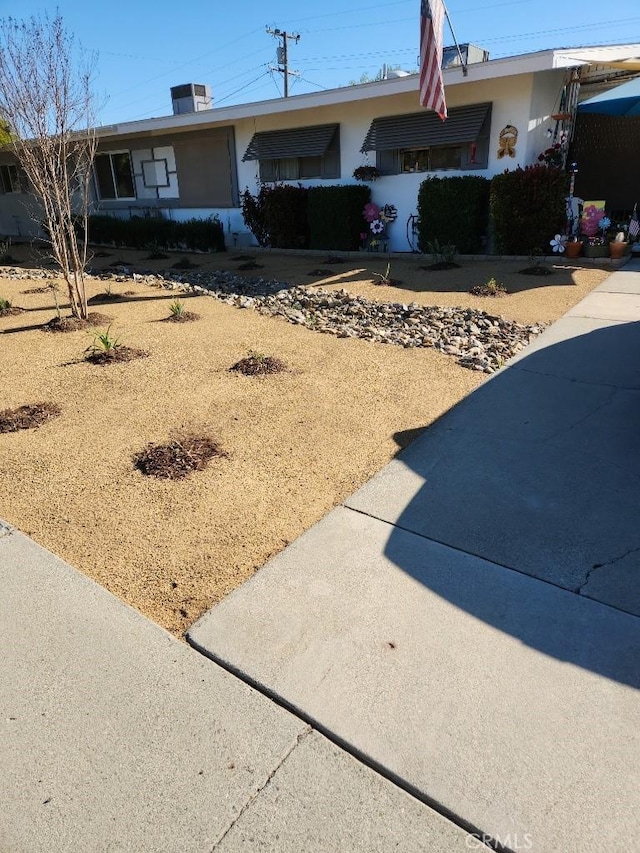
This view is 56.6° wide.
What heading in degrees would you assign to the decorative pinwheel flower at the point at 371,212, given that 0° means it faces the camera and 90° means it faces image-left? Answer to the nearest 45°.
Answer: approximately 0°

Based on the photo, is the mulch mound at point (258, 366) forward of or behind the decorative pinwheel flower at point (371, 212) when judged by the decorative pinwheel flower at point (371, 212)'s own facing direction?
forward

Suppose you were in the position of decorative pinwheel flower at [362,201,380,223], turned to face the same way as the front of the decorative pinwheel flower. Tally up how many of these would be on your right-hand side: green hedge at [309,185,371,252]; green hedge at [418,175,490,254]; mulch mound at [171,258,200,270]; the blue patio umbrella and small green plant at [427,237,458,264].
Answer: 2

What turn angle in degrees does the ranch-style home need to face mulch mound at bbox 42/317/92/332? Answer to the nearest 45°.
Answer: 0° — it already faces it

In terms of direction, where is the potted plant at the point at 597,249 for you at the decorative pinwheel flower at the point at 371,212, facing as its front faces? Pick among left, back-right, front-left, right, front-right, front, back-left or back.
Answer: front-left

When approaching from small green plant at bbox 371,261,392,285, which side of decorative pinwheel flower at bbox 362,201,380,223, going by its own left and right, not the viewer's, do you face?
front

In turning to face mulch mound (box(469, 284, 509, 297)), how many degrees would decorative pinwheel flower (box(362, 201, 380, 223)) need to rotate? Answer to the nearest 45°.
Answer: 0° — it already faces it

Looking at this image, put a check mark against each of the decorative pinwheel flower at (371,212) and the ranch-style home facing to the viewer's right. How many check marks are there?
0

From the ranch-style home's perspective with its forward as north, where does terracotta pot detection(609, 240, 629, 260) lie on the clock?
The terracotta pot is roughly at 9 o'clock from the ranch-style home.

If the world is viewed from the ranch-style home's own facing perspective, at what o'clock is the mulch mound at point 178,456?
The mulch mound is roughly at 11 o'clock from the ranch-style home.
